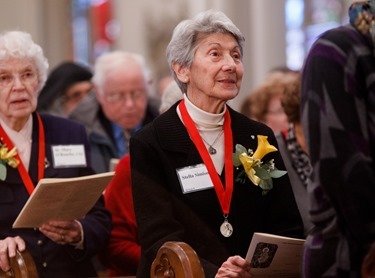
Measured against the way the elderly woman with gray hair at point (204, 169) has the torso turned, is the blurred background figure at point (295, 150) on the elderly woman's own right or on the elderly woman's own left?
on the elderly woman's own left

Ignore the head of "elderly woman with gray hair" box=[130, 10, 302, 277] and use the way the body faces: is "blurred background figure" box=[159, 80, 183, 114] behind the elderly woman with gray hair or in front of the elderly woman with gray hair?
behind

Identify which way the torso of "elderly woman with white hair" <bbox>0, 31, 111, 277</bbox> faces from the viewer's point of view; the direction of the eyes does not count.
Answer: toward the camera

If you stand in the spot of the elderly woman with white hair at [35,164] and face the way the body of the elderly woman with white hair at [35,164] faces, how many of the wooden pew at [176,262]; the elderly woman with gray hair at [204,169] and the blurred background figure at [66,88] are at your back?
1

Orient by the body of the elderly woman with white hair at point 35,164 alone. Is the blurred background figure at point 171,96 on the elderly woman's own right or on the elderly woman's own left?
on the elderly woman's own left

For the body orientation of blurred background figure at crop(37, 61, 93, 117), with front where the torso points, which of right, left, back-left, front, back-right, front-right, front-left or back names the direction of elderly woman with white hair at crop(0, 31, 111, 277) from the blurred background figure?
front-right

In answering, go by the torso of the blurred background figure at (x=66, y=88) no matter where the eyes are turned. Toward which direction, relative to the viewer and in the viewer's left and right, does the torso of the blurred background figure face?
facing the viewer and to the right of the viewer

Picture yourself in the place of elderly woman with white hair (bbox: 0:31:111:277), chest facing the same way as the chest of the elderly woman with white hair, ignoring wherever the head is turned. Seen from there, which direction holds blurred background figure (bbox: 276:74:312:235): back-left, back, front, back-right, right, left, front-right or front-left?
left

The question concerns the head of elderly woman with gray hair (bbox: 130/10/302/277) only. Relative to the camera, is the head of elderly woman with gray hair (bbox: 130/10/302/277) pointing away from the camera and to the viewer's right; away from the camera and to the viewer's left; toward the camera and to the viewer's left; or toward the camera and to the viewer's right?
toward the camera and to the viewer's right

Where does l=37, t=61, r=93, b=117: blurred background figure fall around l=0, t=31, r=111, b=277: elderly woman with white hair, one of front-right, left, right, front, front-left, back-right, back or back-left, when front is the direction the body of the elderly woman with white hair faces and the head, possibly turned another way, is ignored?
back
